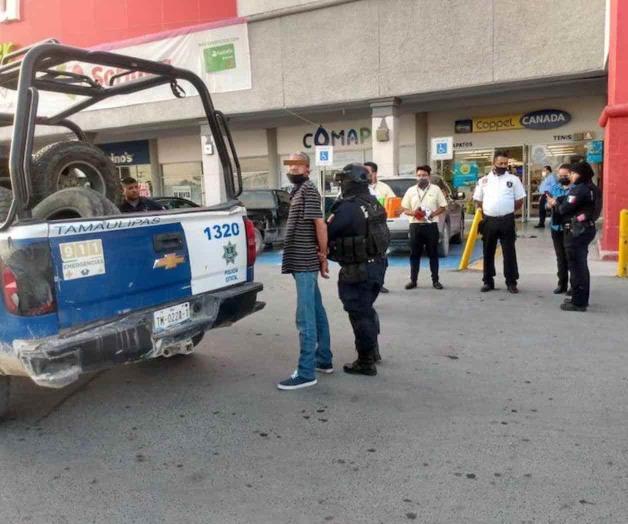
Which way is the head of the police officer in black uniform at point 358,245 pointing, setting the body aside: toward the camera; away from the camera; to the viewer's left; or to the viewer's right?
to the viewer's left

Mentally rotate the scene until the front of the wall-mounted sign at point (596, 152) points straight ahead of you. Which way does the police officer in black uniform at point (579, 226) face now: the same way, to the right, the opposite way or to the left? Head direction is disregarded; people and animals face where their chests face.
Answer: to the right

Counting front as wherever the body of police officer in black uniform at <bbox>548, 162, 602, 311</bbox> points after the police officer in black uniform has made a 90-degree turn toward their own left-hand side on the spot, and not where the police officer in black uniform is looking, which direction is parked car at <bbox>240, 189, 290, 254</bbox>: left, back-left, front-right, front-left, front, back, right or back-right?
back-right

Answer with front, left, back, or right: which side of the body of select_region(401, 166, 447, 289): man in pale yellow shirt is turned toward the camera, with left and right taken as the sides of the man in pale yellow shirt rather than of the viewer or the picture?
front

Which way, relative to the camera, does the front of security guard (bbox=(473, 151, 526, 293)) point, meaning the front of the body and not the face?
toward the camera

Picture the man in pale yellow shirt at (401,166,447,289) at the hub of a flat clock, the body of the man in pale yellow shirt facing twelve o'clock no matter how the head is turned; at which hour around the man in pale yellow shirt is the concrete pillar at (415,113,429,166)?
The concrete pillar is roughly at 6 o'clock from the man in pale yellow shirt.

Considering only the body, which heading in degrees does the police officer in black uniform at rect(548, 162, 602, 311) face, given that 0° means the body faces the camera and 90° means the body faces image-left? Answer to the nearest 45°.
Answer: approximately 90°

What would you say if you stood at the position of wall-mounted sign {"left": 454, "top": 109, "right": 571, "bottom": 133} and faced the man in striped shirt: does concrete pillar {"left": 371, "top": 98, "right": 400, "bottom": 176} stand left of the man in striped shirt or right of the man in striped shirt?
right

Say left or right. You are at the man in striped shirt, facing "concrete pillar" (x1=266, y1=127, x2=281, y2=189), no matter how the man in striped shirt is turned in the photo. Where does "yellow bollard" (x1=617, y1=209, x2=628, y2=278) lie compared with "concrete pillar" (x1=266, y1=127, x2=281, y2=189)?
right

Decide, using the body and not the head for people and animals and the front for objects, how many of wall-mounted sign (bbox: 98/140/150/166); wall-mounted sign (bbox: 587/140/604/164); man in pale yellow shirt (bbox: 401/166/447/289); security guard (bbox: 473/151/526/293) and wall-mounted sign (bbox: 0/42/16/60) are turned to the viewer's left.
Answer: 0

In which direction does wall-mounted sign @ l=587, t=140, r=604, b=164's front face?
toward the camera

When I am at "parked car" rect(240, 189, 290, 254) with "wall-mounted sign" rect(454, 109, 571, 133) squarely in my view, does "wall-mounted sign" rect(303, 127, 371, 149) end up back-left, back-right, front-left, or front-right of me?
front-left

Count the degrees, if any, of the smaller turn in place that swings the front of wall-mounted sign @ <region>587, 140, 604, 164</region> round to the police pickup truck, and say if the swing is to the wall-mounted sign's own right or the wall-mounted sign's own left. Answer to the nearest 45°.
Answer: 0° — it already faces it
